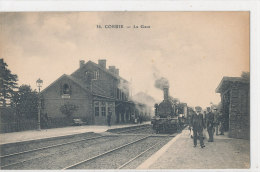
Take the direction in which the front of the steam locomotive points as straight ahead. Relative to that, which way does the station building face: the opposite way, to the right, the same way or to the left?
to the left

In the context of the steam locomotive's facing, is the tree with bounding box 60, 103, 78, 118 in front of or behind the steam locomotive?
in front

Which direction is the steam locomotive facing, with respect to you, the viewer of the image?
facing the viewer and to the left of the viewer

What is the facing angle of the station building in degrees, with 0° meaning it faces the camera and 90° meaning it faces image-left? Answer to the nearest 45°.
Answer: approximately 315°
